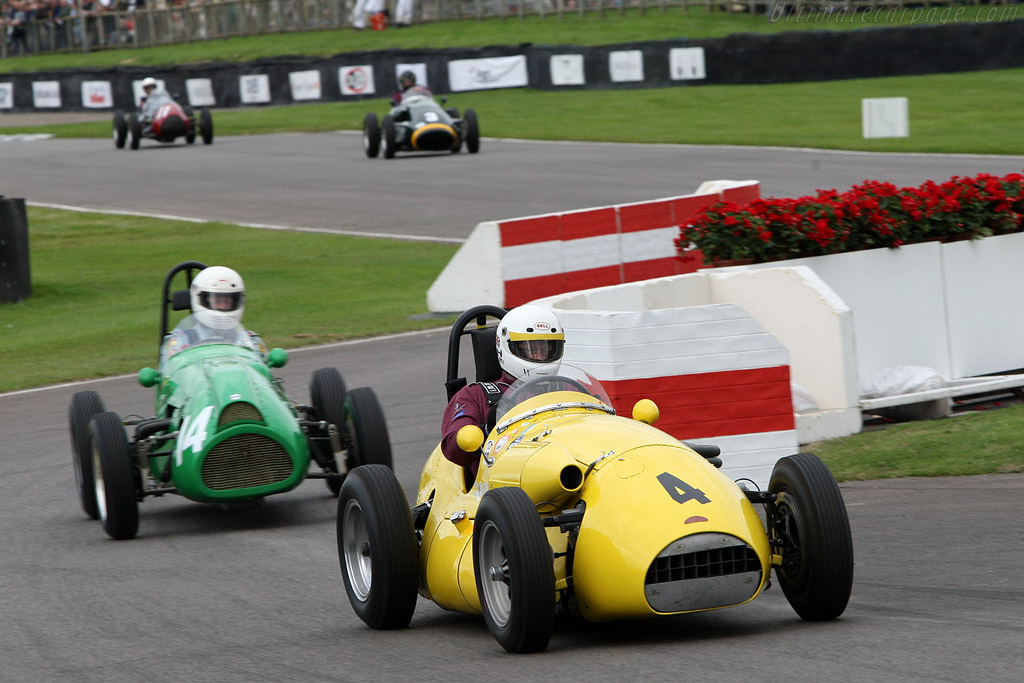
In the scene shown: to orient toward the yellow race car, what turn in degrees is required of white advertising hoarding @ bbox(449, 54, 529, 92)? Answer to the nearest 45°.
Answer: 0° — it already faces it

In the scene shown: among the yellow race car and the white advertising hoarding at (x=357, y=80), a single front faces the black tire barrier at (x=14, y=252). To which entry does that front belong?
the white advertising hoarding

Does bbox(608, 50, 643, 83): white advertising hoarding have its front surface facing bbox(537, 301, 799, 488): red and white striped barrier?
yes

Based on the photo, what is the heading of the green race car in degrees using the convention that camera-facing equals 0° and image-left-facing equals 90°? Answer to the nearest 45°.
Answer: approximately 0°

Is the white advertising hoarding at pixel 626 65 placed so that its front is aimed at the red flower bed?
yes

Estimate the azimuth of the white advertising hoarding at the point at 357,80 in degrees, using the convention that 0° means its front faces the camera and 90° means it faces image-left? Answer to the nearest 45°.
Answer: approximately 0°

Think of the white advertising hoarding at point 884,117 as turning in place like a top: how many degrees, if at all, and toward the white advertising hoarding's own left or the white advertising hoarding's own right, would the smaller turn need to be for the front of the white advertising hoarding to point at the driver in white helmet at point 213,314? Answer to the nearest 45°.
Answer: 0° — it already faces them

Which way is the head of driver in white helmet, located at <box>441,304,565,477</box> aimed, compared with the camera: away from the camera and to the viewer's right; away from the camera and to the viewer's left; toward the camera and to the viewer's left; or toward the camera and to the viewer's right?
toward the camera and to the viewer's right
